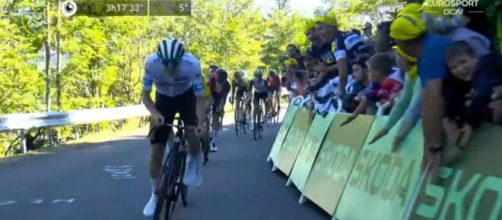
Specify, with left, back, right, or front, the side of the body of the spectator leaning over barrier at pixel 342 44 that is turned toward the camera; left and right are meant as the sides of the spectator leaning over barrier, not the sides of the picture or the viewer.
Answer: left

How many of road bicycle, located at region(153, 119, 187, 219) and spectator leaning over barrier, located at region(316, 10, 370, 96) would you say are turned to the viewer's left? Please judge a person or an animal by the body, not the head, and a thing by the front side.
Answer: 1

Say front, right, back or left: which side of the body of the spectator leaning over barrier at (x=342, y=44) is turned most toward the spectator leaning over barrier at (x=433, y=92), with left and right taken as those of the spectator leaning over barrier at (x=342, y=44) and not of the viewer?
left

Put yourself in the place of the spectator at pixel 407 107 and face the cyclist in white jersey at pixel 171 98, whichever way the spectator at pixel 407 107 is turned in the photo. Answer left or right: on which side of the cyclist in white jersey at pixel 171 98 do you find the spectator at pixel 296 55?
right

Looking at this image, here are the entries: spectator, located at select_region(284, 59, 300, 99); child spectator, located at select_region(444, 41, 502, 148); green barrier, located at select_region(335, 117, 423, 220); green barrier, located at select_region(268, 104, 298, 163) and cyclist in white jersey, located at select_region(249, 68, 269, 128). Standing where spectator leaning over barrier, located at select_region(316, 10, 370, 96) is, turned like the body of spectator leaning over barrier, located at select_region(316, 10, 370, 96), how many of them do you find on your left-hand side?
2

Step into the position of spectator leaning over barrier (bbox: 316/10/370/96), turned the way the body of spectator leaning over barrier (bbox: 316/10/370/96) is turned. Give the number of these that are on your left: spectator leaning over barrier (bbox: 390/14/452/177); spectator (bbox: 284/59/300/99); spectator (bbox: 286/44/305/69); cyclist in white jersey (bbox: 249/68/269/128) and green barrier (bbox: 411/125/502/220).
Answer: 2

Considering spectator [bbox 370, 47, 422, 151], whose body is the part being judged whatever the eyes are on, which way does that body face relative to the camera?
to the viewer's left

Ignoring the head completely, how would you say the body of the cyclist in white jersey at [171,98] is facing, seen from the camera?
toward the camera

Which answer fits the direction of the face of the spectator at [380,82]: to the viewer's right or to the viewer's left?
to the viewer's left

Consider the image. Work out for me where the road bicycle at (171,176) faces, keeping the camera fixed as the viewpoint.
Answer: facing the viewer

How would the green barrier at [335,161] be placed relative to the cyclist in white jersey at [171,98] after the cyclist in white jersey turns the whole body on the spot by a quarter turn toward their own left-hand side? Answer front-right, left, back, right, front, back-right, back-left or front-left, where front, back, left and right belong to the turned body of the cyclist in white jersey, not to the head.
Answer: front
